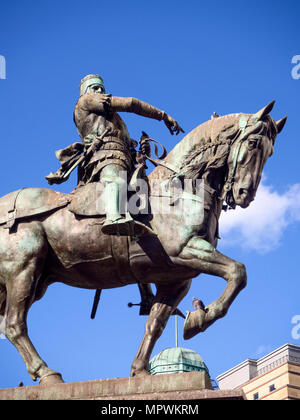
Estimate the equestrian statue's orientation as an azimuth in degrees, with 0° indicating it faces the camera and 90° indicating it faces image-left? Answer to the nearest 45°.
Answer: approximately 270°
